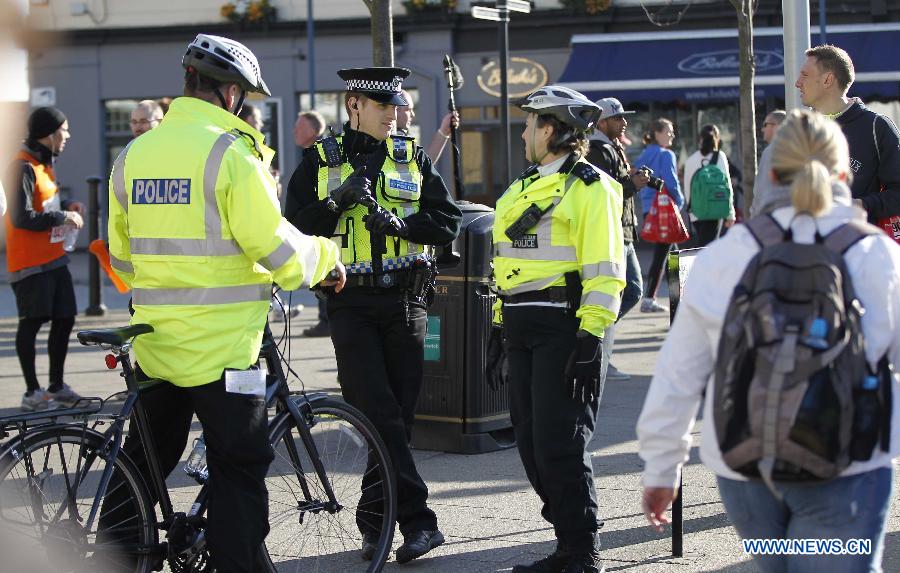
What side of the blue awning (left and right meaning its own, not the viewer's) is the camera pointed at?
front

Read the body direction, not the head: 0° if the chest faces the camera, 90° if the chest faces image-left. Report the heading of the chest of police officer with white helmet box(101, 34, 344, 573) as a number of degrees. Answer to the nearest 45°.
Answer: approximately 225°

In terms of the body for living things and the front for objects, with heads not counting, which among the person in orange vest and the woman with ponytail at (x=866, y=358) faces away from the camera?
the woman with ponytail

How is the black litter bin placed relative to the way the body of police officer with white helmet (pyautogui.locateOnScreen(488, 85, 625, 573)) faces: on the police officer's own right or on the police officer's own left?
on the police officer's own right

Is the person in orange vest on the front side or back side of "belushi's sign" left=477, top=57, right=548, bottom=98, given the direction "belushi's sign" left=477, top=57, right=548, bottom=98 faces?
on the front side

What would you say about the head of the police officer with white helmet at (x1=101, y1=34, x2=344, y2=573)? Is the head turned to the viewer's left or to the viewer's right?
to the viewer's right

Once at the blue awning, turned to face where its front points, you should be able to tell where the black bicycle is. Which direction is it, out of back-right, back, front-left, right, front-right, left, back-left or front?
front

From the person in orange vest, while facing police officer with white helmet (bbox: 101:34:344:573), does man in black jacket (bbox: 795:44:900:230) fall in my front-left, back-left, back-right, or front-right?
front-left

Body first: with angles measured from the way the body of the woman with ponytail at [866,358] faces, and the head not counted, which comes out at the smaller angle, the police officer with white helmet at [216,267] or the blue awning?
the blue awning

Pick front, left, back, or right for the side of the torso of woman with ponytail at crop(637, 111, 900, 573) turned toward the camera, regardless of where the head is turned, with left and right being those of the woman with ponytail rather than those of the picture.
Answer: back

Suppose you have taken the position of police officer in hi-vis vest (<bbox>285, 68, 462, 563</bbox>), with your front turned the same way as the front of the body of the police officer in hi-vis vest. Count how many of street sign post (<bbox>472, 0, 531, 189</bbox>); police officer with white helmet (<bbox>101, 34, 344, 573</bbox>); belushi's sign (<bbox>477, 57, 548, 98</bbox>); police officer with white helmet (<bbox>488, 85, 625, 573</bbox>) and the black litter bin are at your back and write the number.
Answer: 3

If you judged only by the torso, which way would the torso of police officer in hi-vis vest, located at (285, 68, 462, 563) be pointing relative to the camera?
toward the camera

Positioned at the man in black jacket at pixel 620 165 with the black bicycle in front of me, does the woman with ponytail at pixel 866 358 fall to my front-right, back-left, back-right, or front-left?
front-left

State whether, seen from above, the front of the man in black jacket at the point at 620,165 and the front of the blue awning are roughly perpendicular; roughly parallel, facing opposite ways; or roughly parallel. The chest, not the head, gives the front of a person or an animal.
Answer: roughly perpendicular

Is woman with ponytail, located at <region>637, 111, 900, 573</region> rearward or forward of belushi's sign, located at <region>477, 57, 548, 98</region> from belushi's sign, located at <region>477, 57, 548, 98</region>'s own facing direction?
forward
